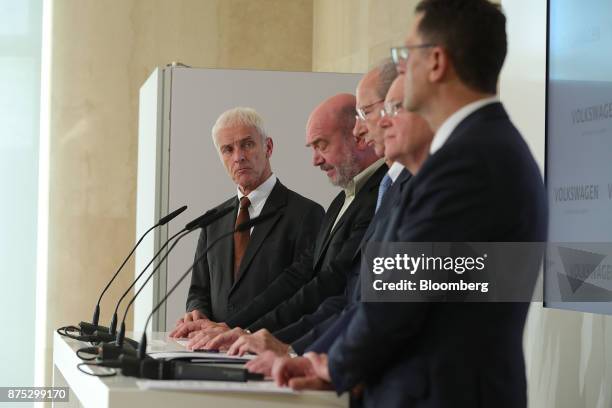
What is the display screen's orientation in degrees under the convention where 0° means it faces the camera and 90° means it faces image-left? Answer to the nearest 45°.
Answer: approximately 45°

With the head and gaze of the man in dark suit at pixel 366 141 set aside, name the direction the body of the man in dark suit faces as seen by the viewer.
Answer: to the viewer's left

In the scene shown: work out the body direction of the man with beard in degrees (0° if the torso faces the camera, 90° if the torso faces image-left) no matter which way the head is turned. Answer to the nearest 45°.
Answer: approximately 45°

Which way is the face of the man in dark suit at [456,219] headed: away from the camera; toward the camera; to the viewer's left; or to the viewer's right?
to the viewer's left

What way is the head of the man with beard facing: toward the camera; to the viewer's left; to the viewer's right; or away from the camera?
to the viewer's left

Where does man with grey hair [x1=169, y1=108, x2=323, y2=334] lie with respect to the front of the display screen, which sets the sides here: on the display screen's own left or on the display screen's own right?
on the display screen's own right

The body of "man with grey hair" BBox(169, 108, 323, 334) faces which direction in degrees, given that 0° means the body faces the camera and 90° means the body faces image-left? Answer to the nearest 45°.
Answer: approximately 45°
